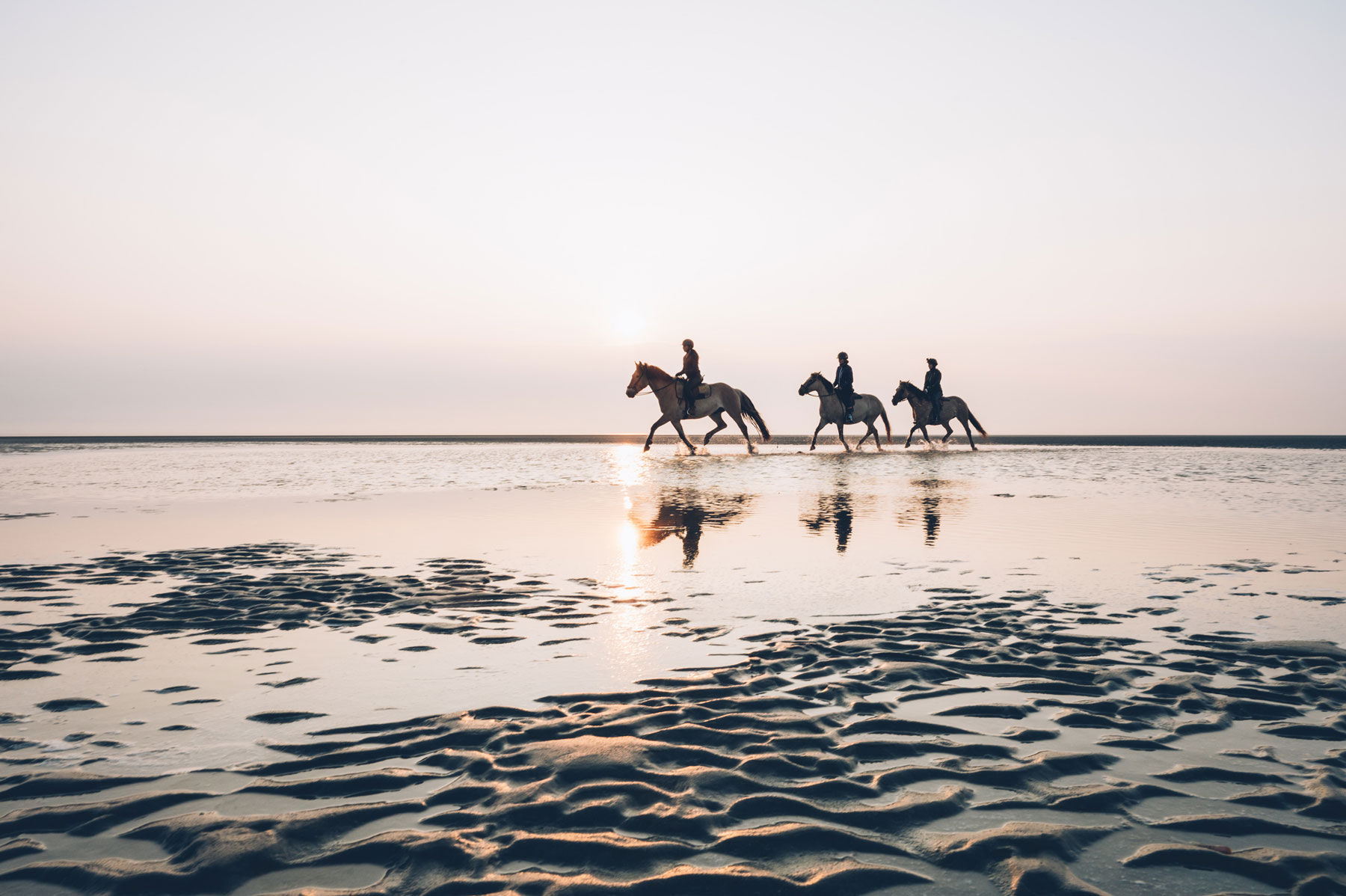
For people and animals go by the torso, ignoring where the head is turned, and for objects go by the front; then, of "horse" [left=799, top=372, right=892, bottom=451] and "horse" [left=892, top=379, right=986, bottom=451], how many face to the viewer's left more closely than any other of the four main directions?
2

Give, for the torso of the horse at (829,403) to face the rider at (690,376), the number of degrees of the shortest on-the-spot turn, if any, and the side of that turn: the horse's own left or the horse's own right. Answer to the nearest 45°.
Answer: approximately 45° to the horse's own left

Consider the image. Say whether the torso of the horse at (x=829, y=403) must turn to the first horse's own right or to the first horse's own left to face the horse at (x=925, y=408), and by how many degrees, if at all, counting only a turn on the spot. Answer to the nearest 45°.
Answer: approximately 135° to the first horse's own right

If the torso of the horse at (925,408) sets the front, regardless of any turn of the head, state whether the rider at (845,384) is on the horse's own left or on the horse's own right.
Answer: on the horse's own left

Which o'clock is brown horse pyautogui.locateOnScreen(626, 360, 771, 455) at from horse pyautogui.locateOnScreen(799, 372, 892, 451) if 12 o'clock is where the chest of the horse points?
The brown horse is roughly at 11 o'clock from the horse.

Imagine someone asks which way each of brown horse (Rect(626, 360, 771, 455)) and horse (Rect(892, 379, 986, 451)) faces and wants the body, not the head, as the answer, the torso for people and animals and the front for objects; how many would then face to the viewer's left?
2

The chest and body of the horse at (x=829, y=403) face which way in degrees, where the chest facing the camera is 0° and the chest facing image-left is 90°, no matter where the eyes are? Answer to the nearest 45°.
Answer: approximately 90°

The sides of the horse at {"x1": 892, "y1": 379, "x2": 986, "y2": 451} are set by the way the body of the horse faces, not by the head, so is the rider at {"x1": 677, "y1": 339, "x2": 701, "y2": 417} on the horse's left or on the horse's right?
on the horse's left

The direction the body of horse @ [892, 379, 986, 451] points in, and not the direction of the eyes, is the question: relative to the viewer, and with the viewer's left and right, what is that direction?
facing to the left of the viewer

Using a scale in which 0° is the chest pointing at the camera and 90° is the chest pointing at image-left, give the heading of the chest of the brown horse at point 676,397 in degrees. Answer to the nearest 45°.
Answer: approximately 90°
